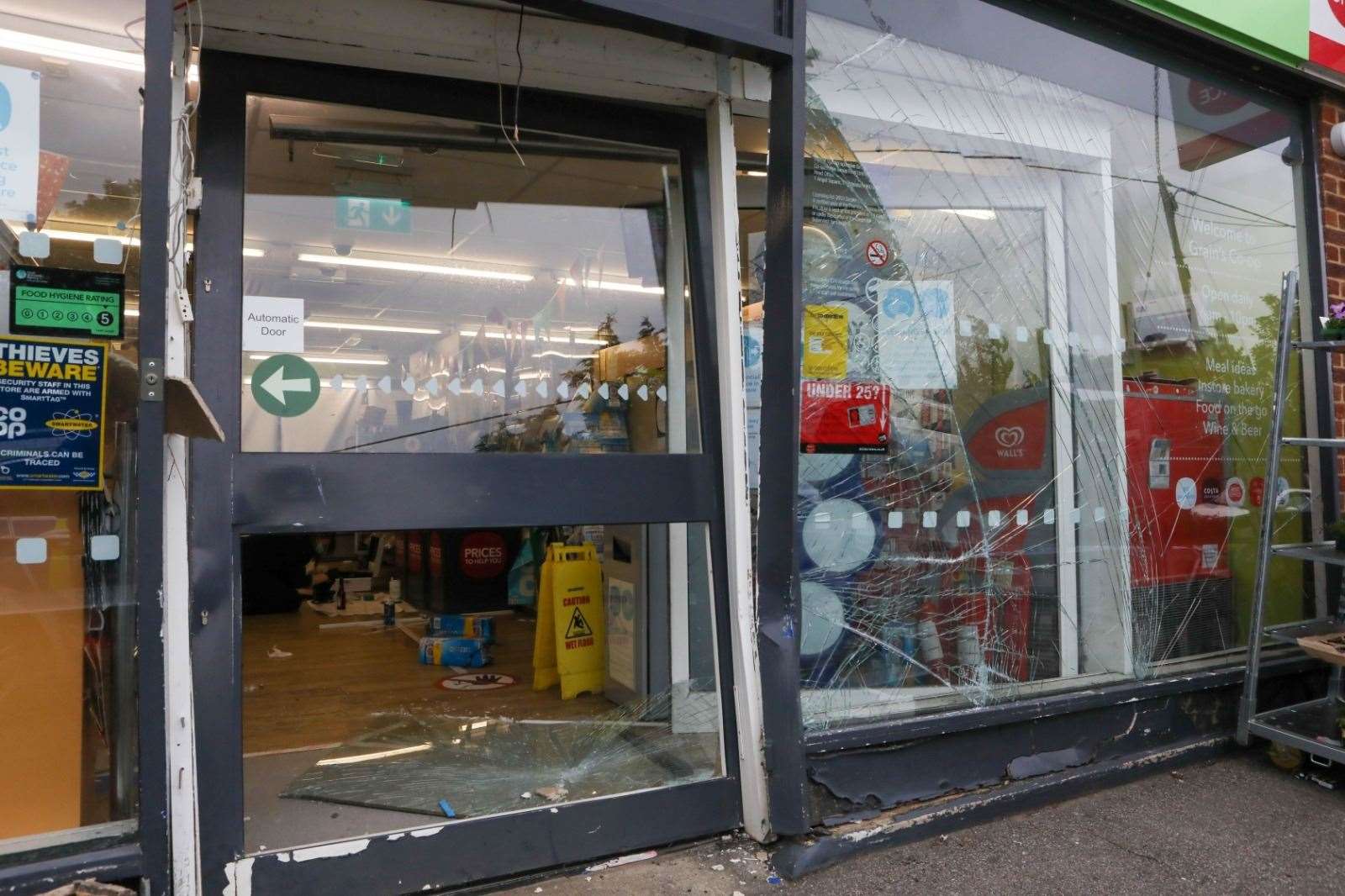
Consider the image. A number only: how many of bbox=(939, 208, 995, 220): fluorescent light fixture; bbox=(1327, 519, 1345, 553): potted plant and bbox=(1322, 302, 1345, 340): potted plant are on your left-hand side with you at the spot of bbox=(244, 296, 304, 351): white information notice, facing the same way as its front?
3

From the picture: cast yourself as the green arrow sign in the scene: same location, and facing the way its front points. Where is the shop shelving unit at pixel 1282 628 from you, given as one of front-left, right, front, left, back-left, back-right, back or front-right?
left

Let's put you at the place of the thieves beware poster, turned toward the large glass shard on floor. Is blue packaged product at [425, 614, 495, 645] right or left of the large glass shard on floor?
left

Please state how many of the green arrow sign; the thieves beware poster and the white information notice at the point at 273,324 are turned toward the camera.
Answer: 3

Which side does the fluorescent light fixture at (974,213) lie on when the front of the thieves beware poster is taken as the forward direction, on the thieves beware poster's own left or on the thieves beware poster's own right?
on the thieves beware poster's own left

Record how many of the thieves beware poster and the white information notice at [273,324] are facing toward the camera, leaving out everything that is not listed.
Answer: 2

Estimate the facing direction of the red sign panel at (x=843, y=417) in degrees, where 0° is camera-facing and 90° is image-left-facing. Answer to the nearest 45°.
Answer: approximately 0°

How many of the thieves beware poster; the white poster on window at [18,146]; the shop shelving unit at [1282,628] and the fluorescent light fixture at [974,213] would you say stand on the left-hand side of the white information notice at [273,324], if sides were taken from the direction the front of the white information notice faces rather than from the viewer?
2

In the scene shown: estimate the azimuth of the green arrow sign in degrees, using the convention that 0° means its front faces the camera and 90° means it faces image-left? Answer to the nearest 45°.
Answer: approximately 0°

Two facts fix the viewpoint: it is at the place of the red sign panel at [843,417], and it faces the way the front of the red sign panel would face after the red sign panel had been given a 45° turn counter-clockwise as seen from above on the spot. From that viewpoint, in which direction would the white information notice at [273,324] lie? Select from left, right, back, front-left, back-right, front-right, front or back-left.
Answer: right

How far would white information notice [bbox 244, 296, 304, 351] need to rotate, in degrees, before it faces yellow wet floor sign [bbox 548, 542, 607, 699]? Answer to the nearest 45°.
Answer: approximately 135° to its left

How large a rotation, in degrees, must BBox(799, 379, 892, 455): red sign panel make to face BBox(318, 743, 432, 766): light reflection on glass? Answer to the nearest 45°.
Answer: approximately 90° to its right
